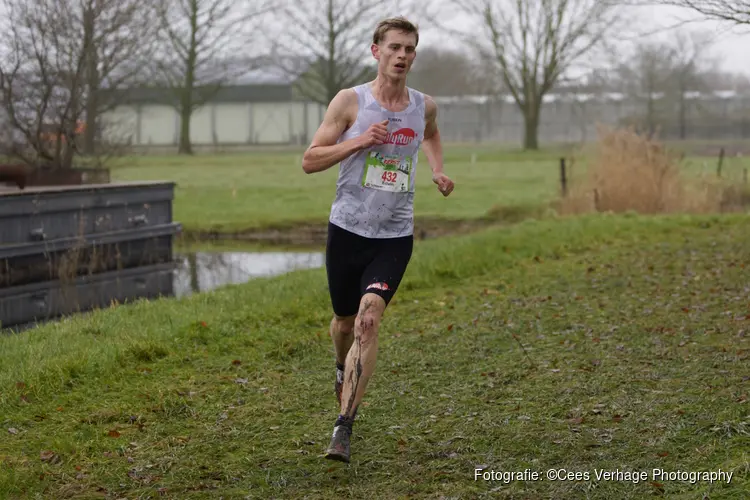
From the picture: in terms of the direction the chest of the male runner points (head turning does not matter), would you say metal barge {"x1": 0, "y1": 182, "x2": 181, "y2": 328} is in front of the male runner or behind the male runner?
behind

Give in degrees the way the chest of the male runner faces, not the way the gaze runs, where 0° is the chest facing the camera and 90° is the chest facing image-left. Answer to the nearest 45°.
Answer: approximately 315°

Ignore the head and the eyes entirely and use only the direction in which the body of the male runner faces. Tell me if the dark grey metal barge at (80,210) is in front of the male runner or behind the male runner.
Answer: behind

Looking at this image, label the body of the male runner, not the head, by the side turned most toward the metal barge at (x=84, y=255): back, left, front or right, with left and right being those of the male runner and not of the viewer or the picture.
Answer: back

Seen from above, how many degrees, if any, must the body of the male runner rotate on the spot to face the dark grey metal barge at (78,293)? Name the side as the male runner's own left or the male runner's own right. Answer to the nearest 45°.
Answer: approximately 180°
